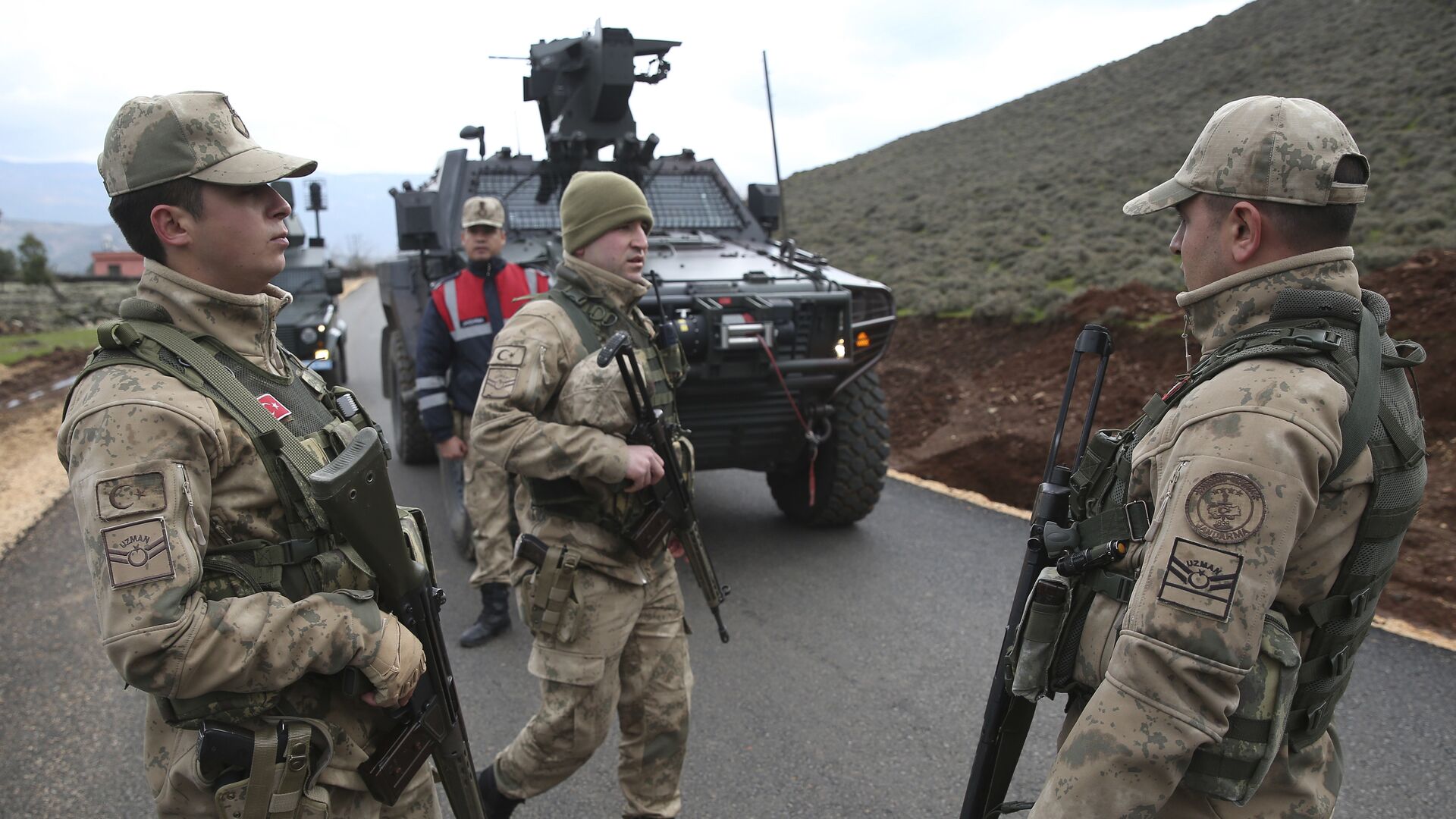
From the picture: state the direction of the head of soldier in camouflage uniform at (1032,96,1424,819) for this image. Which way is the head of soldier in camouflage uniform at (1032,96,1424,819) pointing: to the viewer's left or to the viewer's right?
to the viewer's left

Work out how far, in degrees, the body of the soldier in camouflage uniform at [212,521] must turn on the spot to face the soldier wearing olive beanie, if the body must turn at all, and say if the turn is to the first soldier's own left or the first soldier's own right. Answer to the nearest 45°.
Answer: approximately 45° to the first soldier's own left

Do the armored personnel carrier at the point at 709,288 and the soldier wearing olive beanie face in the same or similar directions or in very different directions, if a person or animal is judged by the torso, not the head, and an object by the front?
same or similar directions

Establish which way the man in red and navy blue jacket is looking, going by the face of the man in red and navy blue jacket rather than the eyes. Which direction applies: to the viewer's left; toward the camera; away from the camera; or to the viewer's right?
toward the camera

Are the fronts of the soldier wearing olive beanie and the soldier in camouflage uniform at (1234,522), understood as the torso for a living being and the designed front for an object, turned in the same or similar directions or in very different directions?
very different directions

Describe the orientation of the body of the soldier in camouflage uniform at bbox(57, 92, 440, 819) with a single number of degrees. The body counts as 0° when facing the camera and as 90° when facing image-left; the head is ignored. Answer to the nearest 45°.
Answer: approximately 270°

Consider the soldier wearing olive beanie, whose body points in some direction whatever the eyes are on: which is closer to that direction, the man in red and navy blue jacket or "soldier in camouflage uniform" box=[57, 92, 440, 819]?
the soldier in camouflage uniform

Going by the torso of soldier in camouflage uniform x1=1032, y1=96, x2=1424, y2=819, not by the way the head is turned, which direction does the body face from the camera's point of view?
to the viewer's left

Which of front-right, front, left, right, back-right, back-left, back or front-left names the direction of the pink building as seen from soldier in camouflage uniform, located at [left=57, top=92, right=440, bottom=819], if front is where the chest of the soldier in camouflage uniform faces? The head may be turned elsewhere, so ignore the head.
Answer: left

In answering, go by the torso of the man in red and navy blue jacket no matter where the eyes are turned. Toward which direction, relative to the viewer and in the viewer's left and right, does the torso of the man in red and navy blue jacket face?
facing the viewer

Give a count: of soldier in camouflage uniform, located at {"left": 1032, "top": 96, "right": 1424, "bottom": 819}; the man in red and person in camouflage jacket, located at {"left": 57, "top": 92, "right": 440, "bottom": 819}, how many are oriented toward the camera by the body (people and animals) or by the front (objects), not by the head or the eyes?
1

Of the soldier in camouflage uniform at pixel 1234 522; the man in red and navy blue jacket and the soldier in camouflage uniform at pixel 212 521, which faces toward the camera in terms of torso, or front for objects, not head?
the man in red and navy blue jacket

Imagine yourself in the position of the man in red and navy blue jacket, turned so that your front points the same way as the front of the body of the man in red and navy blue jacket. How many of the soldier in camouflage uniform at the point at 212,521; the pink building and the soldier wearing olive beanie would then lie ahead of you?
2

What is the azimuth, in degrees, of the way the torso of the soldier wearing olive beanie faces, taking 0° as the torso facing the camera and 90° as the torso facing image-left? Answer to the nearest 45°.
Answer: approximately 315°

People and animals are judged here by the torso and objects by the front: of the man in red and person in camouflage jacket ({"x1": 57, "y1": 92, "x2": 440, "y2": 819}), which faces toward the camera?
the man in red and navy blue jacket
